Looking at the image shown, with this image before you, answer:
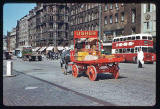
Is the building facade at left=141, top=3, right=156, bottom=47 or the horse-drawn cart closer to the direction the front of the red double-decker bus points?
the horse-drawn cart
